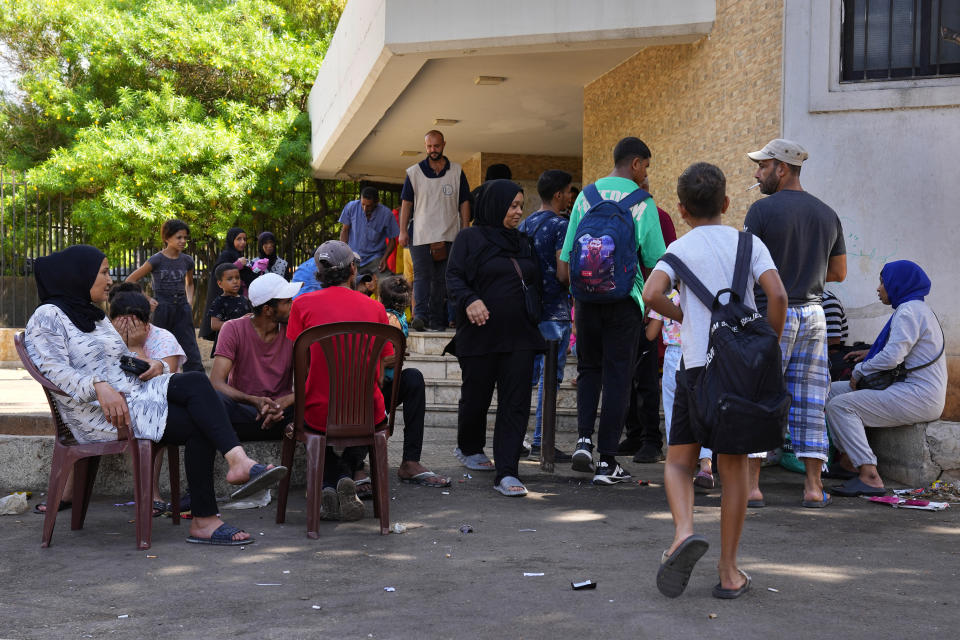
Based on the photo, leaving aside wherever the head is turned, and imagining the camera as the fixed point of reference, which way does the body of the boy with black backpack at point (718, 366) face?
away from the camera

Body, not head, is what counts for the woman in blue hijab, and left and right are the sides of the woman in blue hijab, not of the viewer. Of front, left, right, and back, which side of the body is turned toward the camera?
left

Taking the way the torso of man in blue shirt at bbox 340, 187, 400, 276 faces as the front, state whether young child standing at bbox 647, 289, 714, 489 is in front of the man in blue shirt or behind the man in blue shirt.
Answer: in front

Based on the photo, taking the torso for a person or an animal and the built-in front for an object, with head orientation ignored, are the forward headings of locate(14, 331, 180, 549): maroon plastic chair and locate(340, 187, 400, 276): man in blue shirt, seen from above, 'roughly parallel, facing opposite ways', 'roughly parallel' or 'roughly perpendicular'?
roughly perpendicular

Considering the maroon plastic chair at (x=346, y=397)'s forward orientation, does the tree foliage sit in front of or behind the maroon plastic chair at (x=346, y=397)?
in front

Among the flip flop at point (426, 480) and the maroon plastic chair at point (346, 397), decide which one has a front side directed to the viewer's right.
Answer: the flip flop

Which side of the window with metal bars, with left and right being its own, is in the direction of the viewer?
front

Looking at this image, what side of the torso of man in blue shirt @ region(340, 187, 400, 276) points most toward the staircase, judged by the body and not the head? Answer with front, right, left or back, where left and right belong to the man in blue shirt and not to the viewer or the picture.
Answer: front

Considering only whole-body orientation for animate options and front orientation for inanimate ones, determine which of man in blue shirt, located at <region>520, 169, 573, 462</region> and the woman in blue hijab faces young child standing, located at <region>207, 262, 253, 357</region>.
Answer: the woman in blue hijab

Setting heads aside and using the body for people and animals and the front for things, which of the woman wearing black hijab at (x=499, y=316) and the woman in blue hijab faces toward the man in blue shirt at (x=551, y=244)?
the woman in blue hijab

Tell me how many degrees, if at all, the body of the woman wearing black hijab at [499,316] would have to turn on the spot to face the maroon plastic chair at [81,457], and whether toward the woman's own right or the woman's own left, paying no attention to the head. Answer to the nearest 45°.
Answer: approximately 90° to the woman's own right

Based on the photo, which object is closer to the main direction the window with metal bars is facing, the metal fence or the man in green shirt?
the man in green shirt

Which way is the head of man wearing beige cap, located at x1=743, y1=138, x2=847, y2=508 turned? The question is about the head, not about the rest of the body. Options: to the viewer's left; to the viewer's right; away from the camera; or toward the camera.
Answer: to the viewer's left

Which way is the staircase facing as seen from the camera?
toward the camera

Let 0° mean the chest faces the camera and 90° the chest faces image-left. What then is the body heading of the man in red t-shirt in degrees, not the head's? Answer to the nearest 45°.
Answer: approximately 180°

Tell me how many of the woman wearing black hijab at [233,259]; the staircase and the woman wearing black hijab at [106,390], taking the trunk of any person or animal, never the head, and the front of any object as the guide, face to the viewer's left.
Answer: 0
